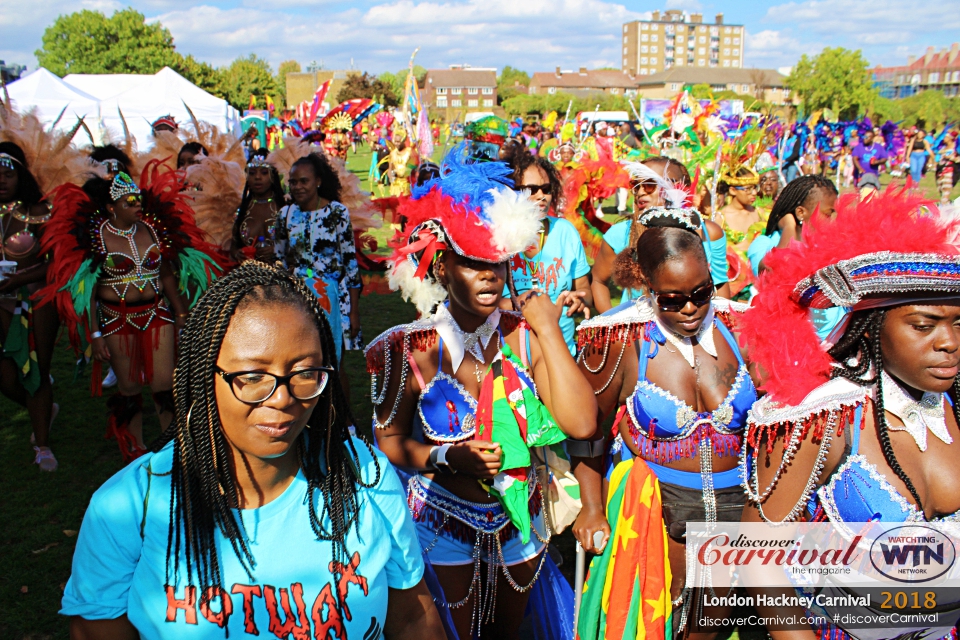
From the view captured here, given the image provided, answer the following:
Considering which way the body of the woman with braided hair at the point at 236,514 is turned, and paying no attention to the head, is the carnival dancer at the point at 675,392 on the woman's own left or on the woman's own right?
on the woman's own left

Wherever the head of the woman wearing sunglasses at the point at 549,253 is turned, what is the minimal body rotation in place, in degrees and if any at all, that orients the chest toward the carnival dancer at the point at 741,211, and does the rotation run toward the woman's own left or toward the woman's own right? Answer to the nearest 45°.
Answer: approximately 135° to the woman's own left

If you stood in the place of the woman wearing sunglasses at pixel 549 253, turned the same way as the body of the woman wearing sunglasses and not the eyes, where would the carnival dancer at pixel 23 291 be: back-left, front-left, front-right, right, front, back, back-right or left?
right

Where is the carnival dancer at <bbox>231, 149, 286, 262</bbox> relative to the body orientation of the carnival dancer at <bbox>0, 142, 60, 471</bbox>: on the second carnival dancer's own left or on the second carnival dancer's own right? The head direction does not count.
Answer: on the second carnival dancer's own left

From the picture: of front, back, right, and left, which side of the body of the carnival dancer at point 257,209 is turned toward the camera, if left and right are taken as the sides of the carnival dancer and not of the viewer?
front

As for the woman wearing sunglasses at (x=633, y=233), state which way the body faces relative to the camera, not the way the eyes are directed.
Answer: toward the camera

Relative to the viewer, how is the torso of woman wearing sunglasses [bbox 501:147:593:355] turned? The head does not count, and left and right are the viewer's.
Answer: facing the viewer

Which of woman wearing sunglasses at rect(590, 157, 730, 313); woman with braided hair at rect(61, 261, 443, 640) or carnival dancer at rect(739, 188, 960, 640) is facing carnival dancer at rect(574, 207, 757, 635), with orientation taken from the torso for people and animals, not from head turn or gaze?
the woman wearing sunglasses

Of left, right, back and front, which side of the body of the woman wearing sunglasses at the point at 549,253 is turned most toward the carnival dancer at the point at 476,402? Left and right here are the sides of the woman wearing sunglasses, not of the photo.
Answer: front

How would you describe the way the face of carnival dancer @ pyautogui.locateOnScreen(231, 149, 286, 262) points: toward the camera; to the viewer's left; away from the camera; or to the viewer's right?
toward the camera

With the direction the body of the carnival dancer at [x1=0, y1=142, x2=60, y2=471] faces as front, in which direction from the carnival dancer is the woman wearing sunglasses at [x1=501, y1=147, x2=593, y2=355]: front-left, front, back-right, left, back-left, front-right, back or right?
front-left

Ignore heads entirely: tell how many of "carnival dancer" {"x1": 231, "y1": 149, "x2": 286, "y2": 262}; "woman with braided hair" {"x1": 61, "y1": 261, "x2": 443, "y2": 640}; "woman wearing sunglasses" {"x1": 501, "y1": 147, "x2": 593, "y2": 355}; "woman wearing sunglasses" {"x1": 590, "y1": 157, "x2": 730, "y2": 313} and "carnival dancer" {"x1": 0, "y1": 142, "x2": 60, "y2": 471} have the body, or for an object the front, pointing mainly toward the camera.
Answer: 5

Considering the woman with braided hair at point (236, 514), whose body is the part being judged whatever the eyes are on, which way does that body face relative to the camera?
toward the camera

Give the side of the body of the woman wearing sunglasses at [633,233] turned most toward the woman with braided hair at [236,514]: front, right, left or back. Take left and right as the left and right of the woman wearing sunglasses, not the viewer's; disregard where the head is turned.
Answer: front
